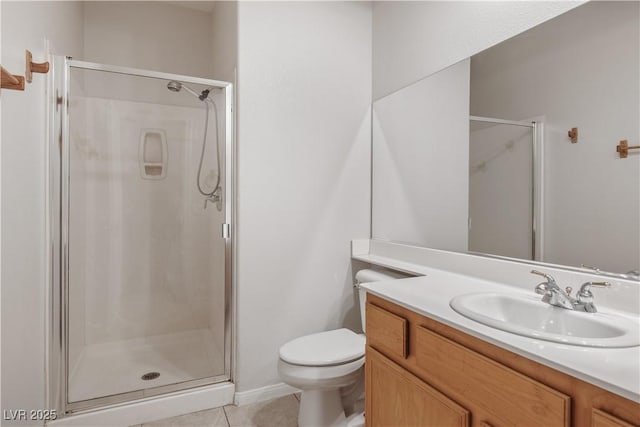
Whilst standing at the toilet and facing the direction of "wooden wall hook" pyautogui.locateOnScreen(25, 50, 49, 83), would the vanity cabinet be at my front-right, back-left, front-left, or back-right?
back-left

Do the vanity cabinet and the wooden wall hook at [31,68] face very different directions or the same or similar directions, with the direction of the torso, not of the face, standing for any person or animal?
very different directions

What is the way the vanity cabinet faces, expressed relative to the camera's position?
facing the viewer and to the left of the viewer

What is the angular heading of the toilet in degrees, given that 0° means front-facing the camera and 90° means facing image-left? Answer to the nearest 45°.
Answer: approximately 45°

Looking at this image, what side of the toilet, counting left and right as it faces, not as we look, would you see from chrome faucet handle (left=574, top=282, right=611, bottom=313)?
left

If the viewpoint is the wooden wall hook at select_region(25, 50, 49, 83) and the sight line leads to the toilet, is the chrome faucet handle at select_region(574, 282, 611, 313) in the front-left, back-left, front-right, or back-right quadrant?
front-right

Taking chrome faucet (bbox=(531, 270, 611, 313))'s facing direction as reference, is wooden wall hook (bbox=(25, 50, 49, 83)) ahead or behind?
ahead

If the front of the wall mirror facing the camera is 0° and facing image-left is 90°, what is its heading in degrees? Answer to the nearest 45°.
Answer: approximately 45°

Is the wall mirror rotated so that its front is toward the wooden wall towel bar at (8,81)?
yes

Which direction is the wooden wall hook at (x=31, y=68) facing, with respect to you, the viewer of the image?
facing to the right of the viewer
